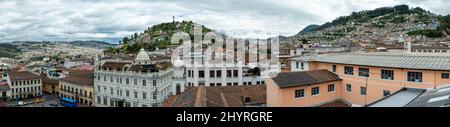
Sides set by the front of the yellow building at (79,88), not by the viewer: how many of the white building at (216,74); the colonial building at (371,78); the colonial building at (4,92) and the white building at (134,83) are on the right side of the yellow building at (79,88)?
1

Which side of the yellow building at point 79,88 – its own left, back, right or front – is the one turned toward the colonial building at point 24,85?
right

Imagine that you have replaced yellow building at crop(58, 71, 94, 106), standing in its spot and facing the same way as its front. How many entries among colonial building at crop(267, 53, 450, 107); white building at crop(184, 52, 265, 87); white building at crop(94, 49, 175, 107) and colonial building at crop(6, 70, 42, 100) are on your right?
1

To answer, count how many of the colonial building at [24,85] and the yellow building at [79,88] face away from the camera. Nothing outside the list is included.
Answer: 0

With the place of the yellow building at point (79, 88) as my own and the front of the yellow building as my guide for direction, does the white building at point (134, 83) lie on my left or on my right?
on my left

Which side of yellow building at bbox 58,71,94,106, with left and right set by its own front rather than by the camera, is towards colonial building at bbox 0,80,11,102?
right

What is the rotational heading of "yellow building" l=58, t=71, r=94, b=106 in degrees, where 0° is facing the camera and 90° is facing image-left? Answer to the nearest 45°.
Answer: approximately 45°

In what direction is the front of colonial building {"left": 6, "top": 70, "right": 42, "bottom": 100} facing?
toward the camera

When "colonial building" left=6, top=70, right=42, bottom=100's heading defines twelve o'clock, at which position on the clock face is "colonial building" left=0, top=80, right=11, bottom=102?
"colonial building" left=0, top=80, right=11, bottom=102 is roughly at 2 o'clock from "colonial building" left=6, top=70, right=42, bottom=100.

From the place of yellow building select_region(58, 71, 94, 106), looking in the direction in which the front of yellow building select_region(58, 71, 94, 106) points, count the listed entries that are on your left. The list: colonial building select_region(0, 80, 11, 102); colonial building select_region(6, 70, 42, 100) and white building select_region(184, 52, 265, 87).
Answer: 1

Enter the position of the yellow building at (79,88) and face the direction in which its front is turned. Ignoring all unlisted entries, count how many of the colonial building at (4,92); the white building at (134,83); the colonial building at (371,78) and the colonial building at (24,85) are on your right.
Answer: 2
